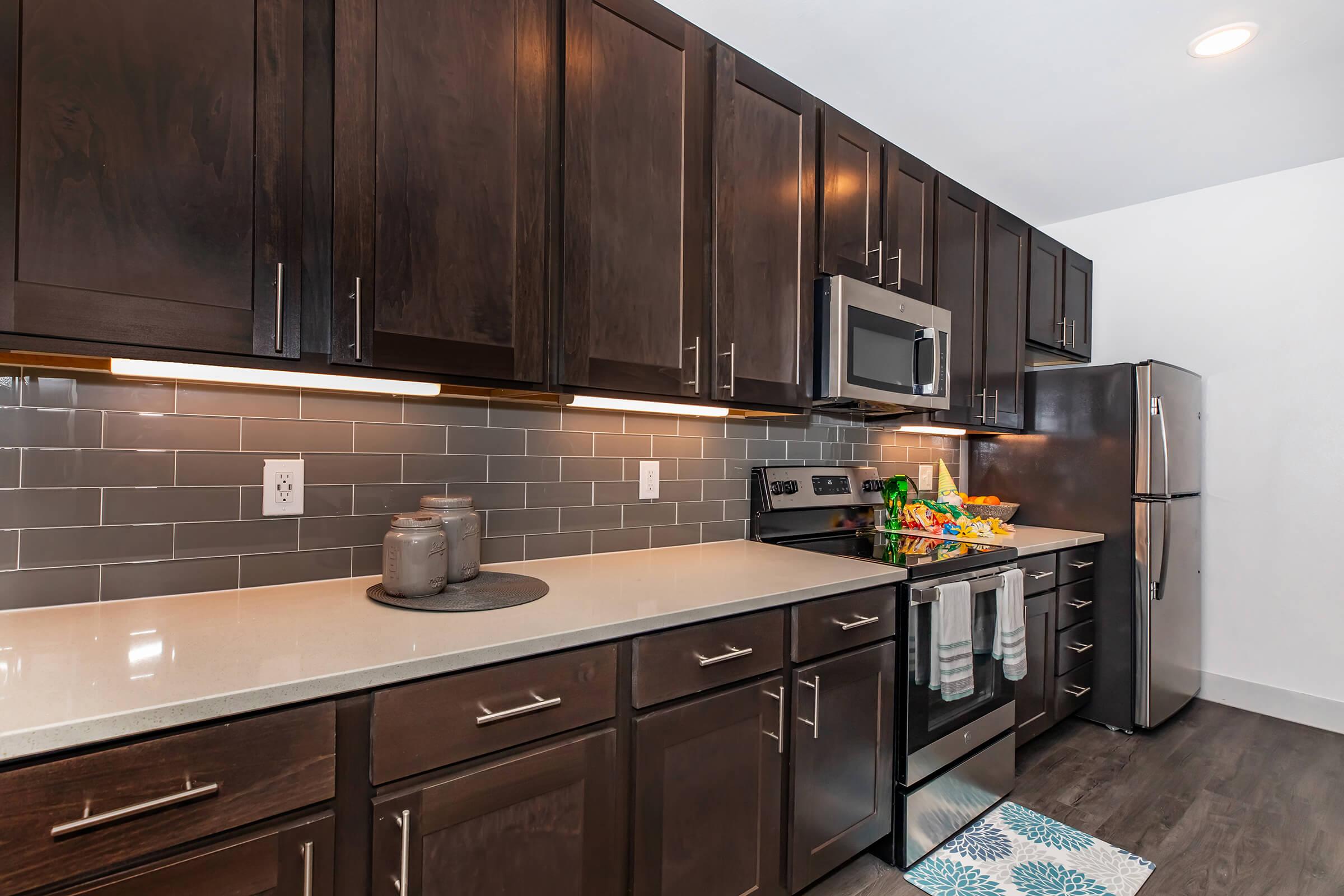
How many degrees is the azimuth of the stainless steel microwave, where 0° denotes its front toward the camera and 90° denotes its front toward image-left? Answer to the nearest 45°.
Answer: approximately 315°

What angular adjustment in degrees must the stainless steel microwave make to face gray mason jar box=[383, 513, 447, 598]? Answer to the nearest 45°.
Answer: approximately 90° to its right

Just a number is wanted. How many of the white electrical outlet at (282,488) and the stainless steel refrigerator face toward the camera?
1

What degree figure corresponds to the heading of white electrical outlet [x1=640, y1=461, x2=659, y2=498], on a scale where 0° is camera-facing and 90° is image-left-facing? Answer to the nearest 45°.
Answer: approximately 315°

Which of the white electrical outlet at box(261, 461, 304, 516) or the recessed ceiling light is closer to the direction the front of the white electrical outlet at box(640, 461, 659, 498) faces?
the recessed ceiling light

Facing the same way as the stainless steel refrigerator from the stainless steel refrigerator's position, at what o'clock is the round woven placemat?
The round woven placemat is roughly at 4 o'clock from the stainless steel refrigerator.

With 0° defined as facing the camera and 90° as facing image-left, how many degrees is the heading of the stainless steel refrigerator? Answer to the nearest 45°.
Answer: approximately 270°

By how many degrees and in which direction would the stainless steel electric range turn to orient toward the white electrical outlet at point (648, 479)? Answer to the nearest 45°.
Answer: approximately 90° to its right

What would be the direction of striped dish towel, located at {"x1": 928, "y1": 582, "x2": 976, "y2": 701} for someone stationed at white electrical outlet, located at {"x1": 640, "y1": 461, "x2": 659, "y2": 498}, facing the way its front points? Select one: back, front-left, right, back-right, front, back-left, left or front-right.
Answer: front-left

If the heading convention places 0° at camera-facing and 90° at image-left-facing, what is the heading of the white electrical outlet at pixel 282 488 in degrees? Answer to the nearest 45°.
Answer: approximately 0°

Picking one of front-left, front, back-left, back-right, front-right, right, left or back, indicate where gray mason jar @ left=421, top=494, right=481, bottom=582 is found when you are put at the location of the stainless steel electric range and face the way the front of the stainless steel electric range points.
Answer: right
